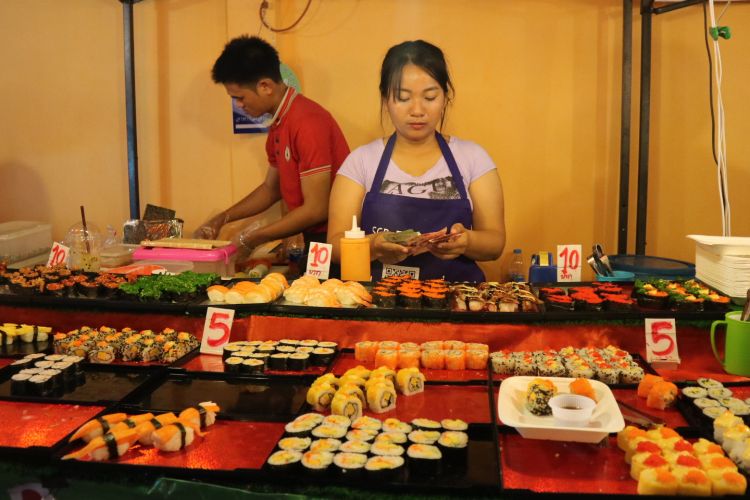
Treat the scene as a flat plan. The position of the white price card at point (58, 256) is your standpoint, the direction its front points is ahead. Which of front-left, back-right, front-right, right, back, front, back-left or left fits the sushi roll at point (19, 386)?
front

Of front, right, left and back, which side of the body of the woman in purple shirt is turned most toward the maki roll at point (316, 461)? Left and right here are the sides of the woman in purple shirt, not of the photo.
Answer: front

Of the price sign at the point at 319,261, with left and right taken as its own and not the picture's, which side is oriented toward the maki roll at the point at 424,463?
front

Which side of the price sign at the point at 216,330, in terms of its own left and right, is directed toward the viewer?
front

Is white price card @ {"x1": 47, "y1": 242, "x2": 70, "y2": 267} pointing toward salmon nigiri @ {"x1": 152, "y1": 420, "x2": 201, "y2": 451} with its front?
yes

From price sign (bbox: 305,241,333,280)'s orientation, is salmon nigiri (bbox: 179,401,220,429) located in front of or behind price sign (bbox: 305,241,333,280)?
in front

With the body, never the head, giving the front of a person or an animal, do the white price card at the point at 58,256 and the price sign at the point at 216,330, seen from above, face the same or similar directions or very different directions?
same or similar directions

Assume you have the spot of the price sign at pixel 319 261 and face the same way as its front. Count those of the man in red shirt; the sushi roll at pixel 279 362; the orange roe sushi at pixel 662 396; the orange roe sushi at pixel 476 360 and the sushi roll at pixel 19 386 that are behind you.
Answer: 1

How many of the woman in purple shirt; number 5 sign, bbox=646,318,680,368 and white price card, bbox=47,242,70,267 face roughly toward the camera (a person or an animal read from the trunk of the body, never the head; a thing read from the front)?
3

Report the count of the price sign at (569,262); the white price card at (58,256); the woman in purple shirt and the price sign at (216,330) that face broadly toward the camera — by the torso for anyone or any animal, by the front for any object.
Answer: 4

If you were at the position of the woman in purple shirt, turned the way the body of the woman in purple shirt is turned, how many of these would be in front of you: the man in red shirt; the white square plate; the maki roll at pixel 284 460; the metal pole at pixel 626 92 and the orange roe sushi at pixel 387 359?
3

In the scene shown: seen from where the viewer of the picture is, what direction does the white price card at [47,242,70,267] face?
facing the viewer

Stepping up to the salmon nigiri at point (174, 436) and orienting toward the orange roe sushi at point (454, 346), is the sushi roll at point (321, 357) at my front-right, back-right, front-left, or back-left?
front-left

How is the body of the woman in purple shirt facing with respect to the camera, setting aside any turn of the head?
toward the camera
